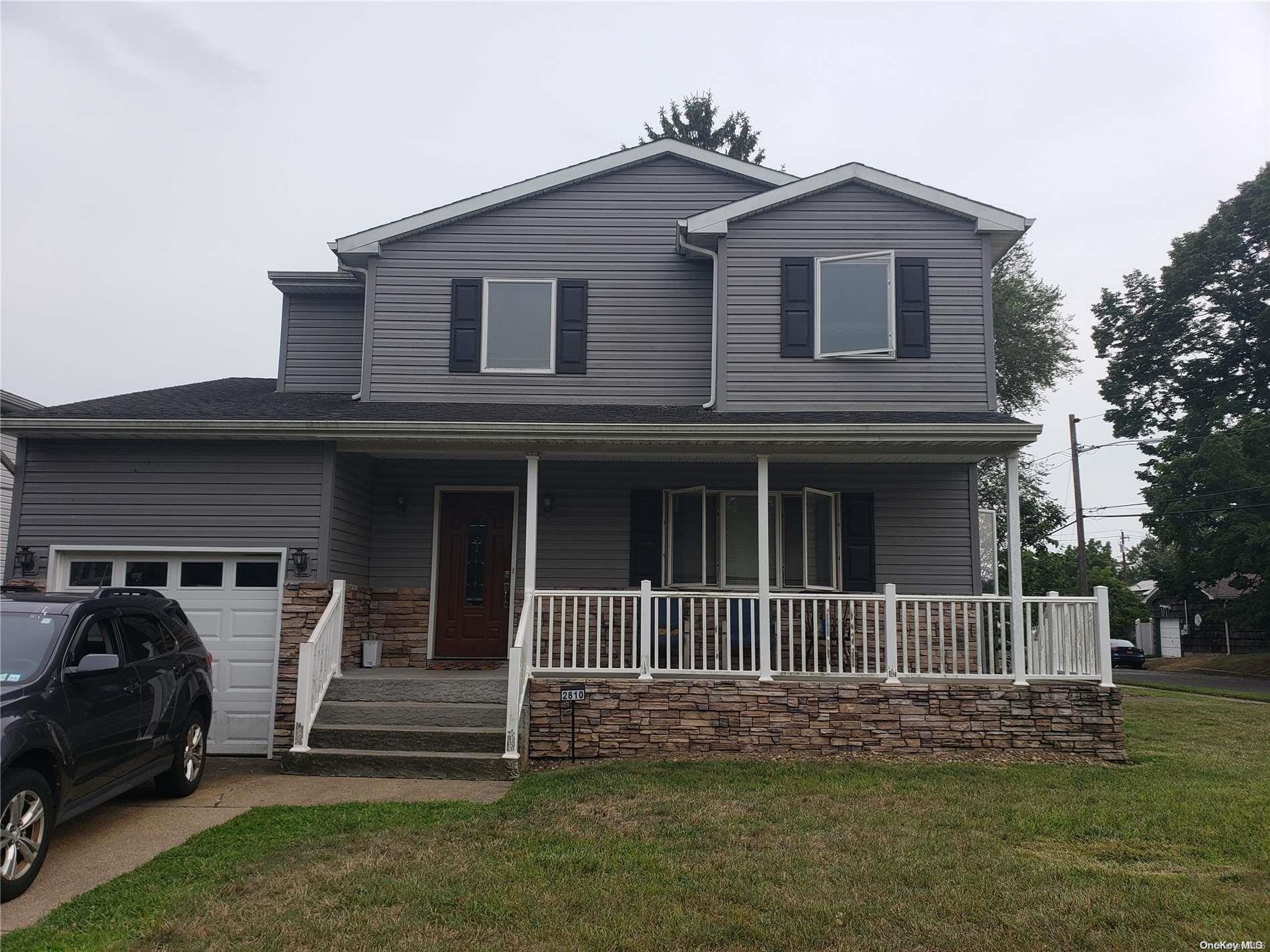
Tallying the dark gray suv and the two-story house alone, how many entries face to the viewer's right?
0

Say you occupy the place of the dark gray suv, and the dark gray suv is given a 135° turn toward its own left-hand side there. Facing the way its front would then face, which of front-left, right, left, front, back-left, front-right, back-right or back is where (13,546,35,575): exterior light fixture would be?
left

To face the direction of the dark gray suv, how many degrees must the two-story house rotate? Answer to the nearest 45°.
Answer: approximately 45° to its right

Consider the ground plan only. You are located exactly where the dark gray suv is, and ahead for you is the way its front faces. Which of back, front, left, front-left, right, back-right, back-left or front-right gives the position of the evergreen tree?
back

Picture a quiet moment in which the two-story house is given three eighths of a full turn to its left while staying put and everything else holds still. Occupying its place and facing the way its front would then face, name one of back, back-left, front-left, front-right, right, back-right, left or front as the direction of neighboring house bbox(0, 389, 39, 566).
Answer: left

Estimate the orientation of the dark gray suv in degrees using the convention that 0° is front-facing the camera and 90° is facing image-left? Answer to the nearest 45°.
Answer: approximately 45°

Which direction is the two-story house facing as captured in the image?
toward the camera

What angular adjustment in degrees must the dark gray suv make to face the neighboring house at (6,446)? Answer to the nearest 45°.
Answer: approximately 135° to its right

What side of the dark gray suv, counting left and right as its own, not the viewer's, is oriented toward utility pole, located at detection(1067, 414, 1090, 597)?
back

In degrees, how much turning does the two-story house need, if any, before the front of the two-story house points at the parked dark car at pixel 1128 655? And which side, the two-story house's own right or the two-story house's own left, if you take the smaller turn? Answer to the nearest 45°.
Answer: approximately 135° to the two-story house's own left
